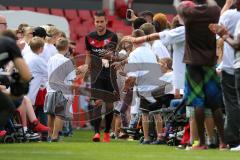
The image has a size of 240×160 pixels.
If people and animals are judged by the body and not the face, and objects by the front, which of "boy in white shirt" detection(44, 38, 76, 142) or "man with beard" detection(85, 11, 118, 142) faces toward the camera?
the man with beard

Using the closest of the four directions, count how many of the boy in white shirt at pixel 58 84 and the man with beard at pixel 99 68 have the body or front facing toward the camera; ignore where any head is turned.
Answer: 1

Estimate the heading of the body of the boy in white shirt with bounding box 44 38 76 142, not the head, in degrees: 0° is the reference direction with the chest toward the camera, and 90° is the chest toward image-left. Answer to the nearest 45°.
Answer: approximately 225°

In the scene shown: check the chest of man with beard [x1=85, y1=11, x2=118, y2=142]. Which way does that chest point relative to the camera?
toward the camera

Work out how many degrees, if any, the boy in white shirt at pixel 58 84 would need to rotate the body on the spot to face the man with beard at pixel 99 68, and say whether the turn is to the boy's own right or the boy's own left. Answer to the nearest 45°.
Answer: approximately 45° to the boy's own right

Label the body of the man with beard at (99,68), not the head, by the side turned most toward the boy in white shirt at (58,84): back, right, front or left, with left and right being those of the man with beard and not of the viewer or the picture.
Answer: right
